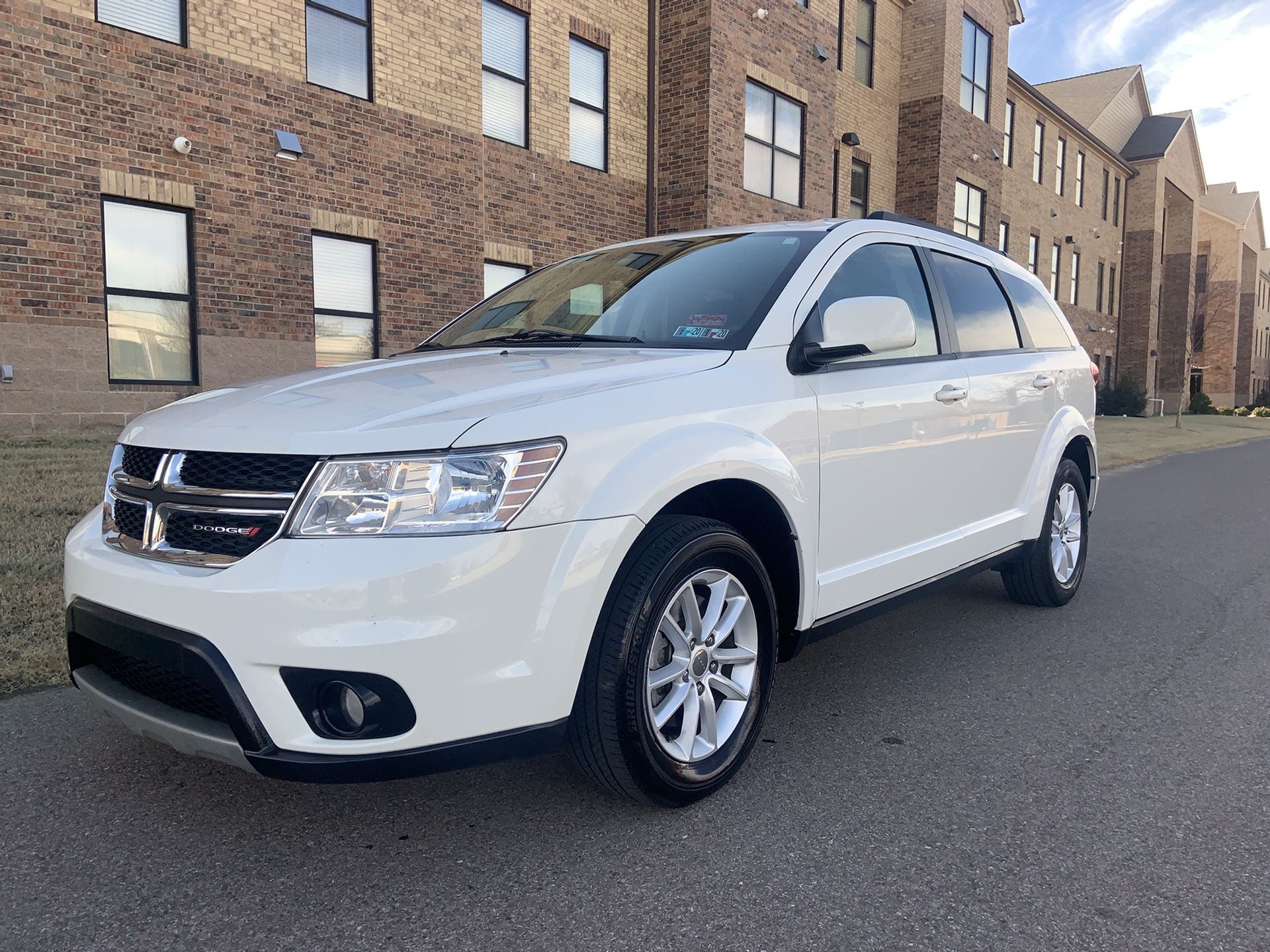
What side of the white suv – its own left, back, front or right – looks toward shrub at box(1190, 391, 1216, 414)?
back

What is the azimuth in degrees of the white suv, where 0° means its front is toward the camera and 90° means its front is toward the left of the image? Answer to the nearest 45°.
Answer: approximately 45°

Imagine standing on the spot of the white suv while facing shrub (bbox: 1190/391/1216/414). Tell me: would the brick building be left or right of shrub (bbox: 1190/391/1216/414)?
left

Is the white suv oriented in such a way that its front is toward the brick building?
no

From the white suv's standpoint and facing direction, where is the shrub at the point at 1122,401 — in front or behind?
behind
